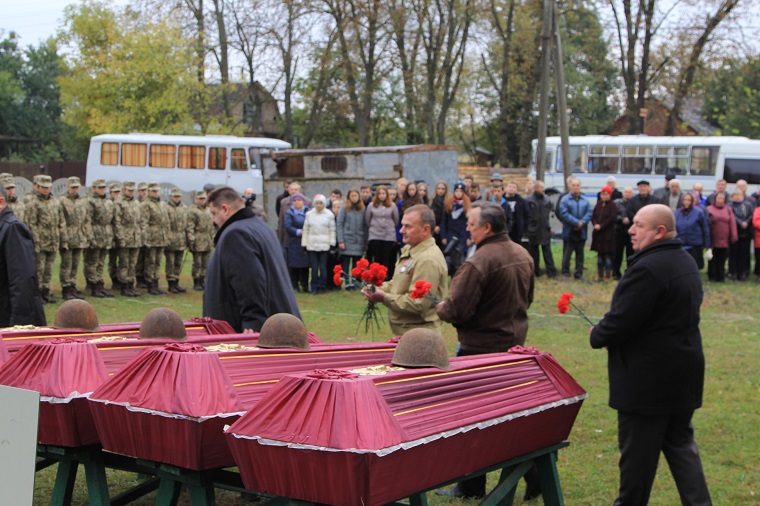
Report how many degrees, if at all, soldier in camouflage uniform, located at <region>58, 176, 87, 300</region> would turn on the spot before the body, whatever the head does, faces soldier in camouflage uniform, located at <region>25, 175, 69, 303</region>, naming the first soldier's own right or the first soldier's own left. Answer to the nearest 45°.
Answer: approximately 90° to the first soldier's own right

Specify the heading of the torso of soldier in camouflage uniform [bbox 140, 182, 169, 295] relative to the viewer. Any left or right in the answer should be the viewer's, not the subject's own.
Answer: facing the viewer and to the right of the viewer

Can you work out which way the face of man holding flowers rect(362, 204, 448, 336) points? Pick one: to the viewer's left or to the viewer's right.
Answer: to the viewer's left

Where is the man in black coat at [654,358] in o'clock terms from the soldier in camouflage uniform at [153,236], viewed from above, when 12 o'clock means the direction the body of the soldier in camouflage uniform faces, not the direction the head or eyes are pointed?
The man in black coat is roughly at 1 o'clock from the soldier in camouflage uniform.

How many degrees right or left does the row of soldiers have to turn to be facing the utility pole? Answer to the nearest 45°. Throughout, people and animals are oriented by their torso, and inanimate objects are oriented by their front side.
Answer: approximately 90° to their left

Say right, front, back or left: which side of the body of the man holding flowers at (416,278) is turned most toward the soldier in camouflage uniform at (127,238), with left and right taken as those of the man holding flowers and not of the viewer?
right

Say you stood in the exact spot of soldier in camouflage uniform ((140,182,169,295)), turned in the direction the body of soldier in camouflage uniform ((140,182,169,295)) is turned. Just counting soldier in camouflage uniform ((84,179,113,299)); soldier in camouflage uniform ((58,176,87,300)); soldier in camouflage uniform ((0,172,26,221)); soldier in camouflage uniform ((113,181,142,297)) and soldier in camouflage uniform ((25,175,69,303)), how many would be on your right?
5

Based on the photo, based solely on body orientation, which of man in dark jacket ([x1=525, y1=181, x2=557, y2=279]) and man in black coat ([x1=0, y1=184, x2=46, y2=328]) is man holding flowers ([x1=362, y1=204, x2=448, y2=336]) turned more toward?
the man in black coat

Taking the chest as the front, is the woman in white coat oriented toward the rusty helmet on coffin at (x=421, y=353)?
yes

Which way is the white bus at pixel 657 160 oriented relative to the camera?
to the viewer's left

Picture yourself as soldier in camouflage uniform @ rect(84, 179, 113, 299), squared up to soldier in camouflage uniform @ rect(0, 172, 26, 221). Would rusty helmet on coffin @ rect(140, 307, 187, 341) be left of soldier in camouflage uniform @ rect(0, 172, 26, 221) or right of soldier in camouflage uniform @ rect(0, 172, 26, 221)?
left

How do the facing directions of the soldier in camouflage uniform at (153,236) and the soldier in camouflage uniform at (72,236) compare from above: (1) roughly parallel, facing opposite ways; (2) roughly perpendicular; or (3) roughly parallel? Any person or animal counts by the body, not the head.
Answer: roughly parallel
